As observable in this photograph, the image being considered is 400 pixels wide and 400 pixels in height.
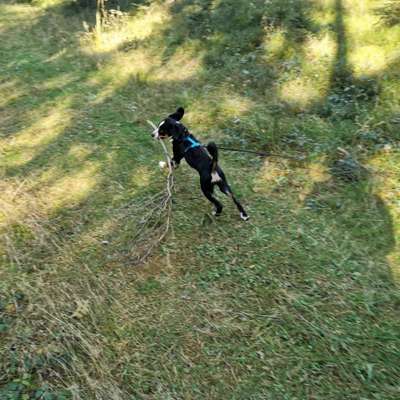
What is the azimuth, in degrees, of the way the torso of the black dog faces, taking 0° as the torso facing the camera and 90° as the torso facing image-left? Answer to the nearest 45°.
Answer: approximately 135°
